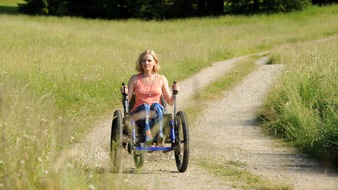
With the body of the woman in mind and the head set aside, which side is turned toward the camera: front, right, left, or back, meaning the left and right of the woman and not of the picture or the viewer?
front

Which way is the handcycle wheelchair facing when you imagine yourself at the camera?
facing the viewer
